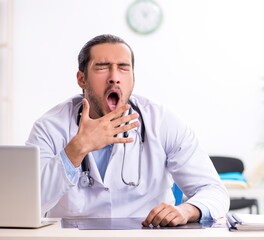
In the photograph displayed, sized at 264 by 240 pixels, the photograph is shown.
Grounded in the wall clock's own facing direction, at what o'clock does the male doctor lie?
The male doctor is roughly at 12 o'clock from the wall clock.

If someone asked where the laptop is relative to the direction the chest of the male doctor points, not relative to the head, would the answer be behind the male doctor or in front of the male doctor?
in front

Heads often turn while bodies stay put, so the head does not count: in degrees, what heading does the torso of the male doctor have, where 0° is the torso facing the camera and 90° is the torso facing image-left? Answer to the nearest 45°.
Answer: approximately 0°

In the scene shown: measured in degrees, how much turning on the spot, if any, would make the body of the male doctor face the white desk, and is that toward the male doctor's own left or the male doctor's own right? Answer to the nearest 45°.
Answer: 0° — they already face it

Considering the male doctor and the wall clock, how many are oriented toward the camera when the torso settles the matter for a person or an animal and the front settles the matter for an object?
2

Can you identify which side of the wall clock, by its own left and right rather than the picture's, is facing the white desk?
front

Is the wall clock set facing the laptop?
yes

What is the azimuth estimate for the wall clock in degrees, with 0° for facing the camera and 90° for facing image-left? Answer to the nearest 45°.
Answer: approximately 0°
